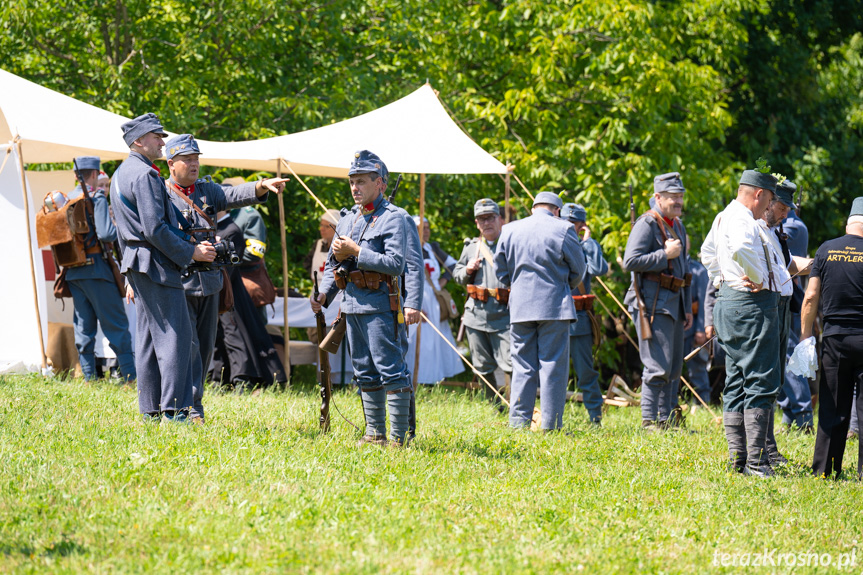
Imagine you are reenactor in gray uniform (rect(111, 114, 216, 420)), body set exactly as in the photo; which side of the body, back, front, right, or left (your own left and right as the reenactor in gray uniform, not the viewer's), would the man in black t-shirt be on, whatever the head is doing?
front

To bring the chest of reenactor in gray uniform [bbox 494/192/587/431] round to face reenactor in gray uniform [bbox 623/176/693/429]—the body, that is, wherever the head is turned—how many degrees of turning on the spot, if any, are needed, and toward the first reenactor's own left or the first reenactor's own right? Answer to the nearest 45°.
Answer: approximately 90° to the first reenactor's own right

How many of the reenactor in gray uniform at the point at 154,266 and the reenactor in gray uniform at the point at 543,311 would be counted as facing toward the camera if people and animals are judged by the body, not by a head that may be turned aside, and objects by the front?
0

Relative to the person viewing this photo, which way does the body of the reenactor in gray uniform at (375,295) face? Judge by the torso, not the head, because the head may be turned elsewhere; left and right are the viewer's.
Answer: facing the viewer and to the left of the viewer

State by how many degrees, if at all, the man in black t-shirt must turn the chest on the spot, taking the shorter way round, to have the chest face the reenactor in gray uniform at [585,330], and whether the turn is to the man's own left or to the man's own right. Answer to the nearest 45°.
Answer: approximately 45° to the man's own left

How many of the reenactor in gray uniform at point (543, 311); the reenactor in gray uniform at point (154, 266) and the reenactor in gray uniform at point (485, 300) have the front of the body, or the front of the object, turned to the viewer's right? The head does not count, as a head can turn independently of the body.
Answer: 1

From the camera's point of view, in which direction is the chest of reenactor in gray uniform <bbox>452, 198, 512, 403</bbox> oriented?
toward the camera

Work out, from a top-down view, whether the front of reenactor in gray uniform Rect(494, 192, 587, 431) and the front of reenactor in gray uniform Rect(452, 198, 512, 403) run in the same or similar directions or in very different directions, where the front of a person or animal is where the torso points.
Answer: very different directions

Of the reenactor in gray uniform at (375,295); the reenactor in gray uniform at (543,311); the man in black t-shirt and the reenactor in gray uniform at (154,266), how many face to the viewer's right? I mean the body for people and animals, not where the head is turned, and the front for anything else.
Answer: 1

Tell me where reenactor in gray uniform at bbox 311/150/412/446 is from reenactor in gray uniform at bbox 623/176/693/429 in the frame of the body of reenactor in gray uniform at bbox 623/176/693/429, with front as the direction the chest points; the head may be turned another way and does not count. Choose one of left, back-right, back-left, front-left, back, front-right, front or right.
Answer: right

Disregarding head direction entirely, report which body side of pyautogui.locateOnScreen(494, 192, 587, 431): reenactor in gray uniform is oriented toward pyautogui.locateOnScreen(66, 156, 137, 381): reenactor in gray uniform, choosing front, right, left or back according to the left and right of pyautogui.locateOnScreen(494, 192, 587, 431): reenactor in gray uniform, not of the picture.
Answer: left

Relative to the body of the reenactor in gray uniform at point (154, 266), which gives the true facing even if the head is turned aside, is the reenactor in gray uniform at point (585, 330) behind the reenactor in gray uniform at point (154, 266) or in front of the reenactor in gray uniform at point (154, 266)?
in front
